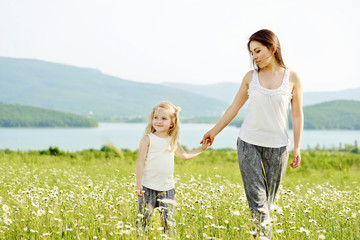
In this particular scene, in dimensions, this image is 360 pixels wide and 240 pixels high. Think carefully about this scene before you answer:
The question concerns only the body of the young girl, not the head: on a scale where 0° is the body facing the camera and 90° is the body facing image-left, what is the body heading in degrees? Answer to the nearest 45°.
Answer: approximately 0°

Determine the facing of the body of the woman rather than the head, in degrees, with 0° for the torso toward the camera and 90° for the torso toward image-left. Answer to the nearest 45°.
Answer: approximately 0°

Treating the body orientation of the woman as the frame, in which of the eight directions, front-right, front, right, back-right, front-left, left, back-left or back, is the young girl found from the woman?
right

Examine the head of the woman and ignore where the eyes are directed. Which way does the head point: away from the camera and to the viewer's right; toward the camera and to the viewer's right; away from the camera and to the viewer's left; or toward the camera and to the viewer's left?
toward the camera and to the viewer's left

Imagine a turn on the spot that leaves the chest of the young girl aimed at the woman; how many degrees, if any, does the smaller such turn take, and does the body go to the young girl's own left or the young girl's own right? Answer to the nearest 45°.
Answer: approximately 90° to the young girl's own left

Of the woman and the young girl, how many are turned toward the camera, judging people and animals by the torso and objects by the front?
2
